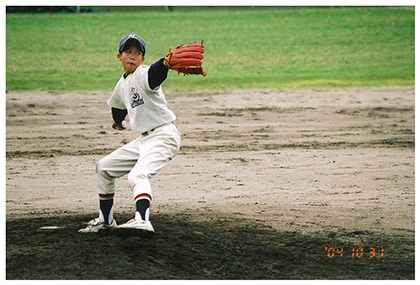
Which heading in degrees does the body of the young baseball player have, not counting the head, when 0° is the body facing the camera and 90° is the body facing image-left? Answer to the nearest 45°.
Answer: approximately 45°
